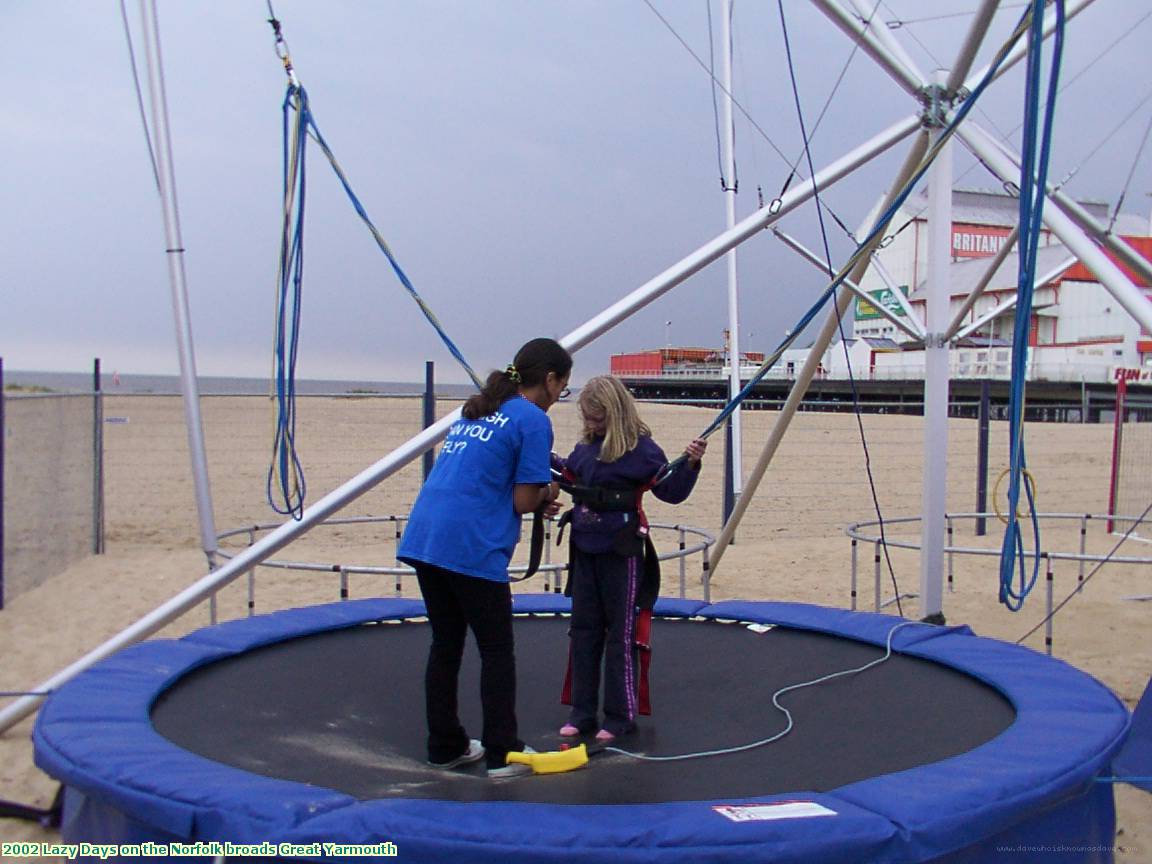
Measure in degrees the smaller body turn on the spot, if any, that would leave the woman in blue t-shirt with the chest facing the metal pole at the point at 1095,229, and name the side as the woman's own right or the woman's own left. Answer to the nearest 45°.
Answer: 0° — they already face it

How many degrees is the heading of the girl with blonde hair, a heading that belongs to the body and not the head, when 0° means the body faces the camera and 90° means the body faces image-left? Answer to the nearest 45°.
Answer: approximately 45°

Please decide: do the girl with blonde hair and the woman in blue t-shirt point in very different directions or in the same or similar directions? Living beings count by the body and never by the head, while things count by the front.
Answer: very different directions

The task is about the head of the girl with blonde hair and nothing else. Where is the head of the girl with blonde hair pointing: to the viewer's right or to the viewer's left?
to the viewer's left

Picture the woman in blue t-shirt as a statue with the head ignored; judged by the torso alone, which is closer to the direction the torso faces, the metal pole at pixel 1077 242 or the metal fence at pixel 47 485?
the metal pole

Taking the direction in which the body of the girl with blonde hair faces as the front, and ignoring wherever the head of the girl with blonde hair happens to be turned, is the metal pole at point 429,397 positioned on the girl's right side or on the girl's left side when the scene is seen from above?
on the girl's right side

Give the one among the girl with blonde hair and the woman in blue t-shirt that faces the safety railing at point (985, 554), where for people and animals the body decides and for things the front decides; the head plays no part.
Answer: the woman in blue t-shirt

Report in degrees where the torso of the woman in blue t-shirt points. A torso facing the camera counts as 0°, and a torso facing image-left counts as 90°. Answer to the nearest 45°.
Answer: approximately 225°

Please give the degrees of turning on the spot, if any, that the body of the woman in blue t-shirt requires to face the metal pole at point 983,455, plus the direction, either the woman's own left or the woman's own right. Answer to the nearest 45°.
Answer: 0° — they already face it

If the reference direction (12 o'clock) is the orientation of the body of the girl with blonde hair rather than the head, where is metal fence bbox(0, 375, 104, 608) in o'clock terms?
The metal fence is roughly at 3 o'clock from the girl with blonde hair.

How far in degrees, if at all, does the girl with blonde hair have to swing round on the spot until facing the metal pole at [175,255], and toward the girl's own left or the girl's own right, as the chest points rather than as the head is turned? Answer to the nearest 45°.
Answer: approximately 90° to the girl's own right

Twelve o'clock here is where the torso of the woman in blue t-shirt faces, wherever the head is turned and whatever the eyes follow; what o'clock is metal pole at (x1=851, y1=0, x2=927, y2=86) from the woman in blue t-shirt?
The metal pole is roughly at 12 o'clock from the woman in blue t-shirt.

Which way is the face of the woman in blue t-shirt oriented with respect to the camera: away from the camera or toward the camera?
away from the camera
